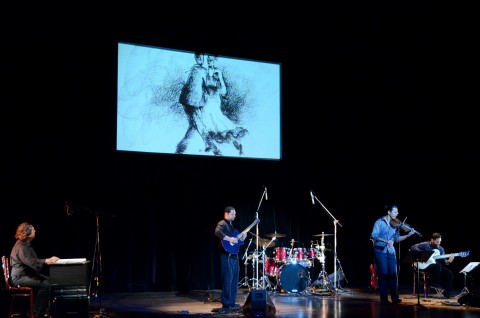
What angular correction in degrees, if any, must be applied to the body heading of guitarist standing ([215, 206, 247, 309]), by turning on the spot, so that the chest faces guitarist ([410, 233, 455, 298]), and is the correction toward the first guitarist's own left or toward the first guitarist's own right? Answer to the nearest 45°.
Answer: approximately 90° to the first guitarist's own left

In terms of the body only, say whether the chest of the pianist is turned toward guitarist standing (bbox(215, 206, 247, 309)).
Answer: yes

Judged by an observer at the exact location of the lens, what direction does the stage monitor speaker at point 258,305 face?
facing away from the viewer

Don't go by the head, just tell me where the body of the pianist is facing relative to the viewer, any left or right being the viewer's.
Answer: facing to the right of the viewer

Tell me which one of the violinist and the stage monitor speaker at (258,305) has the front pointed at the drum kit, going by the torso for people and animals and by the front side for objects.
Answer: the stage monitor speaker

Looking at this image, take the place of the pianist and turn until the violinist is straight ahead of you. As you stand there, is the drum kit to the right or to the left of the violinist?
left

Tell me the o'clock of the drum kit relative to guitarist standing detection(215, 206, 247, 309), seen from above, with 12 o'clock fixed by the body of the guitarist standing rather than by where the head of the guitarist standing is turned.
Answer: The drum kit is roughly at 8 o'clock from the guitarist standing.

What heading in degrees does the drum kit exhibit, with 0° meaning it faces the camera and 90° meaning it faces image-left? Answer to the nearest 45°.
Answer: approximately 0°

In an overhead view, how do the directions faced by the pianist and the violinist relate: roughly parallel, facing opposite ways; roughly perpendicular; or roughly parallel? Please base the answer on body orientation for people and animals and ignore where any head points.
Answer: roughly perpendicular
